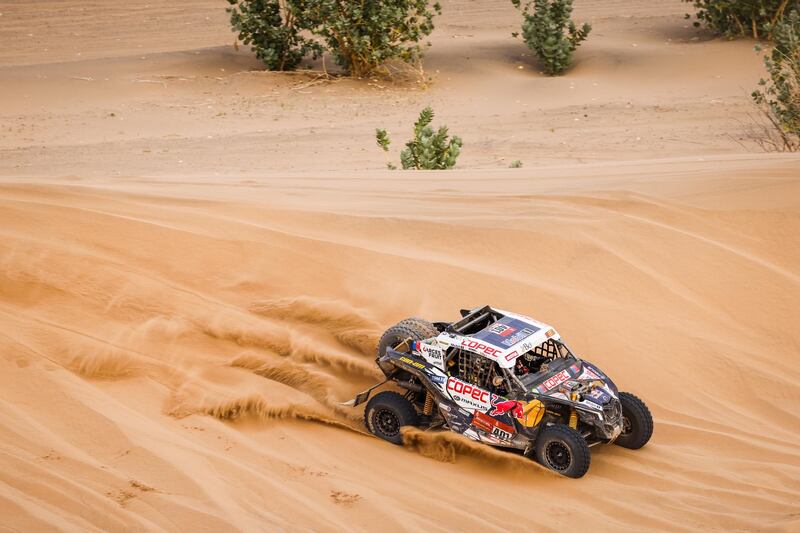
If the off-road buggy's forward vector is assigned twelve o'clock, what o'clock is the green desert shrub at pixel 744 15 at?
The green desert shrub is roughly at 8 o'clock from the off-road buggy.

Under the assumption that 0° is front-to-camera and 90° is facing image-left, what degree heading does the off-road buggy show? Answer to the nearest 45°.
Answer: approximately 315°

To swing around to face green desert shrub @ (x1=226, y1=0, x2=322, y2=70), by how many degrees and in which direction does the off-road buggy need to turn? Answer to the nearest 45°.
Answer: approximately 135° to its left

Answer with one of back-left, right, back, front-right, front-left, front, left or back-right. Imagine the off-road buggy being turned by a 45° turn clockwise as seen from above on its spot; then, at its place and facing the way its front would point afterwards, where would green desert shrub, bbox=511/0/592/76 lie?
back

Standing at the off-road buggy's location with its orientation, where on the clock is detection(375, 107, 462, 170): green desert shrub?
The green desert shrub is roughly at 7 o'clock from the off-road buggy.

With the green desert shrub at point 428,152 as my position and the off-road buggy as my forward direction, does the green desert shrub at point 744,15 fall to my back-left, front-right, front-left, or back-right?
back-left
